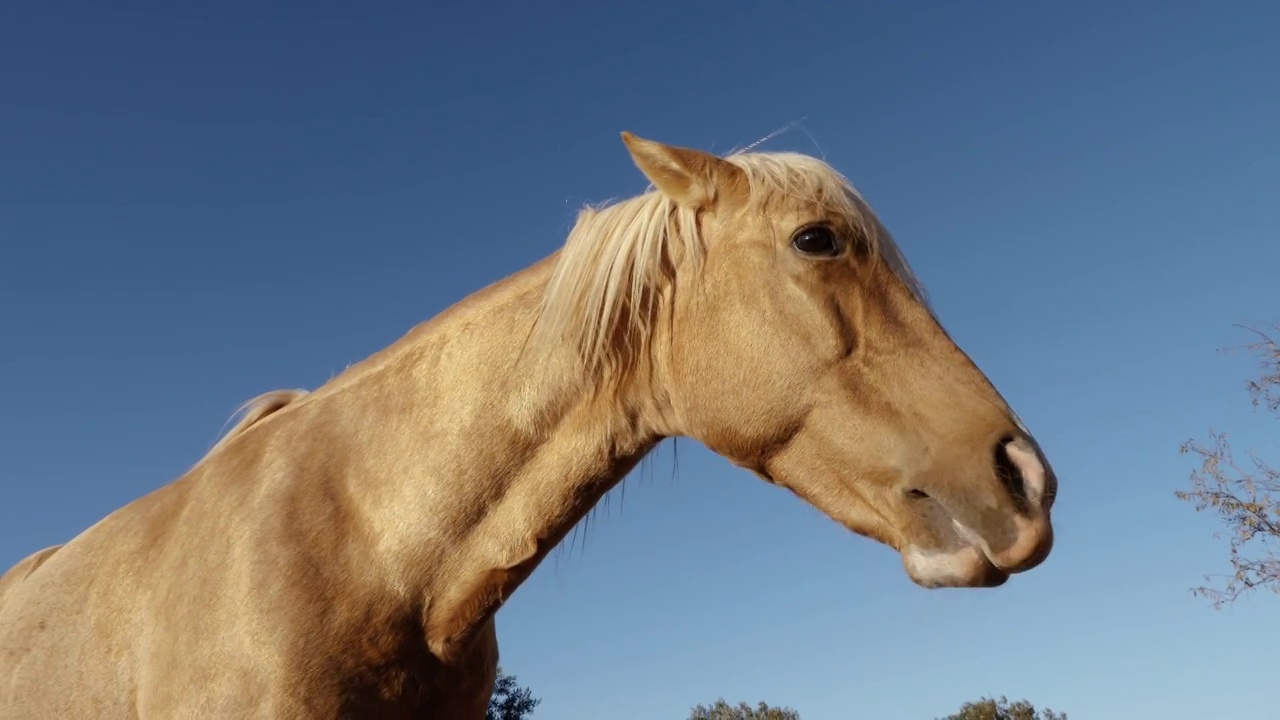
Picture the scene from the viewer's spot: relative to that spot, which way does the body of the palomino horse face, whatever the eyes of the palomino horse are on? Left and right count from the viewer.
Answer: facing to the right of the viewer
